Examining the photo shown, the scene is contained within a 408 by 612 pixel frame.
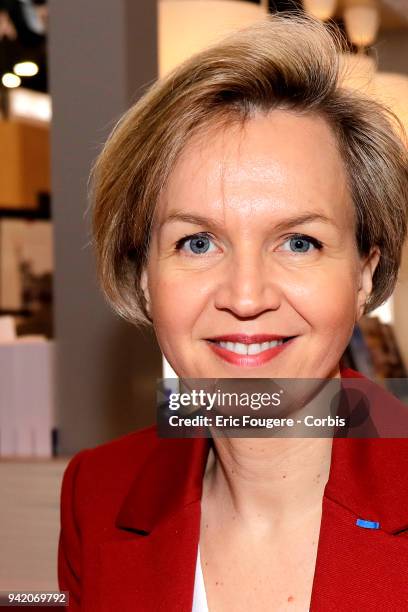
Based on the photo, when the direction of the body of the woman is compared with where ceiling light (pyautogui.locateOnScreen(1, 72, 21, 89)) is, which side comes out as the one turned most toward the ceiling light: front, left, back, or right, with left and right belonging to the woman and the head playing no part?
back

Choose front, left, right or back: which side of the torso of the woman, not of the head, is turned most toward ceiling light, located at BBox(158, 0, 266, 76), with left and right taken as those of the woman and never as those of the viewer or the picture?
back

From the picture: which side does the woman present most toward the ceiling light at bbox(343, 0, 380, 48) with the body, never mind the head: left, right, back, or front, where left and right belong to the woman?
back

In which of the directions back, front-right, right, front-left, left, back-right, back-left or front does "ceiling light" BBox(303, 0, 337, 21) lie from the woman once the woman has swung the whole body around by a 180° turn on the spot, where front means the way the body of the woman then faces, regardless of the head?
front

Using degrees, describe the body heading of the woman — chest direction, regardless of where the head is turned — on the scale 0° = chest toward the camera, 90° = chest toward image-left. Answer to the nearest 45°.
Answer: approximately 0°
